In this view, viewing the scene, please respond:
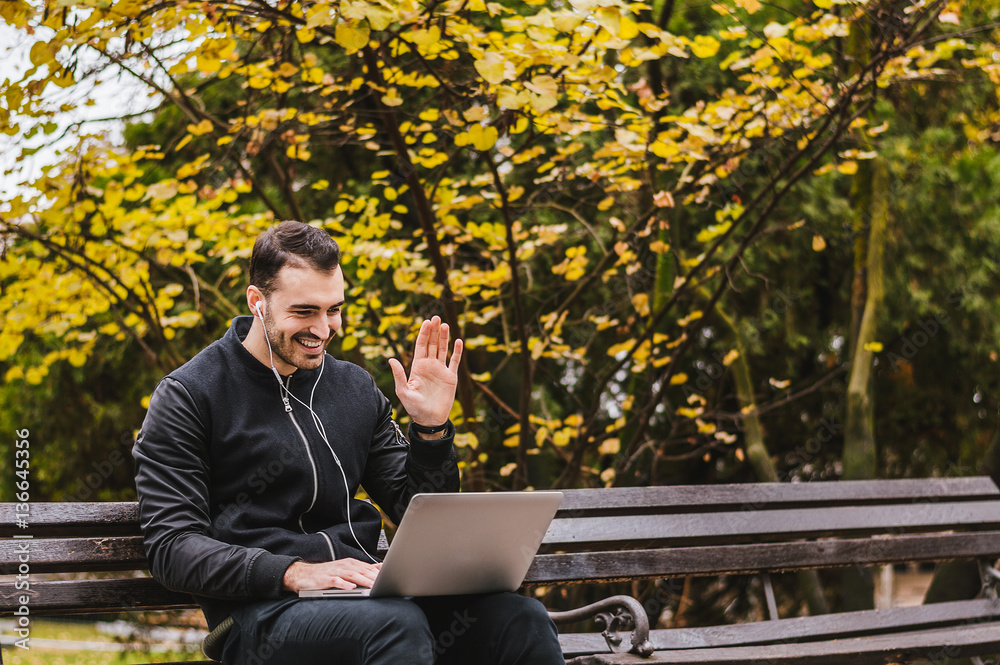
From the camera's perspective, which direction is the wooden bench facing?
toward the camera

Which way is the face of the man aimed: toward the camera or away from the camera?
toward the camera

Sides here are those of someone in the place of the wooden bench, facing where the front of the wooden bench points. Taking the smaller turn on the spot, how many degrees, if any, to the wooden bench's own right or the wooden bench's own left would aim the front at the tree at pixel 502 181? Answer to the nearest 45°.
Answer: approximately 180°

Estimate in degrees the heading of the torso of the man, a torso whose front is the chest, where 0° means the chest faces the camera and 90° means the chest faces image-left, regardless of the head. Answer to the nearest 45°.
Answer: approximately 315°
